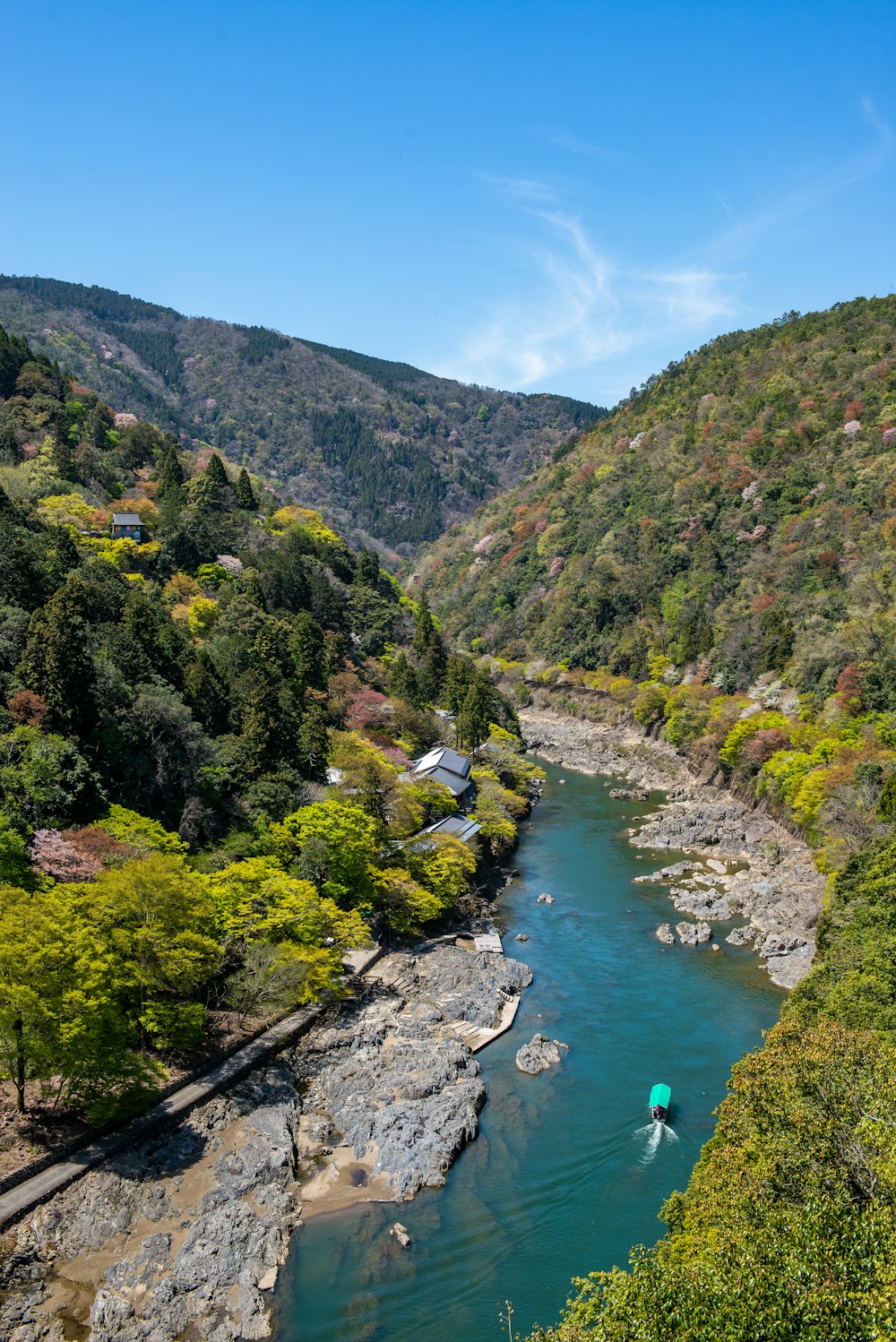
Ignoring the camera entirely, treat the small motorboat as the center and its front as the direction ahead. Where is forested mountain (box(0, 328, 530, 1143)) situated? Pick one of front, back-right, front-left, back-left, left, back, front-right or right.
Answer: left

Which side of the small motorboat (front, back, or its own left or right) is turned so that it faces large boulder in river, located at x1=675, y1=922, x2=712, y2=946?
front

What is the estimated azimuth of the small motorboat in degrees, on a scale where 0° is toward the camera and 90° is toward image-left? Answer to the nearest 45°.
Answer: approximately 180°

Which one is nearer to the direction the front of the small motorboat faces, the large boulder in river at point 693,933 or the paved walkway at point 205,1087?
the large boulder in river

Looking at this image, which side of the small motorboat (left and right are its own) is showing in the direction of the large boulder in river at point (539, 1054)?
left

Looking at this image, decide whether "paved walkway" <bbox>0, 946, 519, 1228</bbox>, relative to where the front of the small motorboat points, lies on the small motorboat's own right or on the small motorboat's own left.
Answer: on the small motorboat's own left
